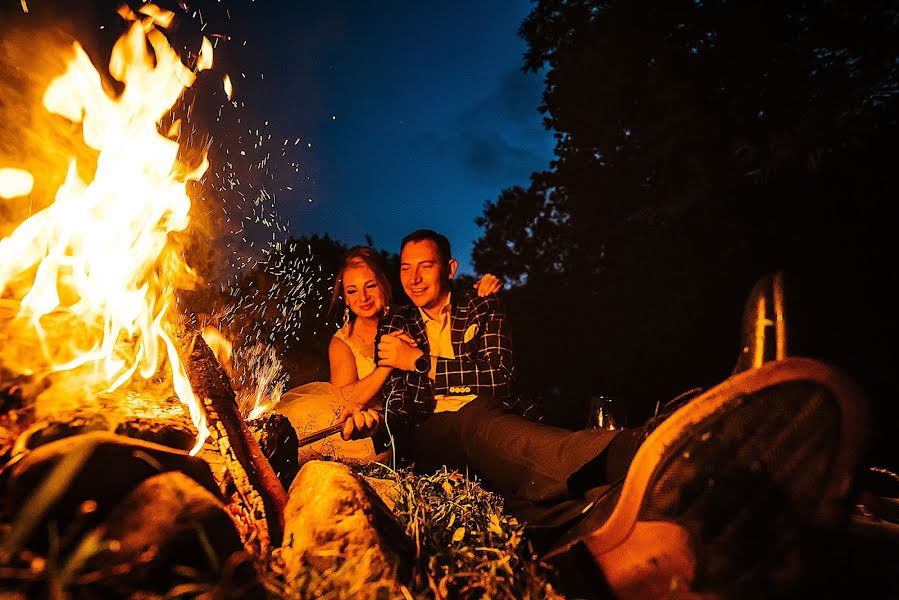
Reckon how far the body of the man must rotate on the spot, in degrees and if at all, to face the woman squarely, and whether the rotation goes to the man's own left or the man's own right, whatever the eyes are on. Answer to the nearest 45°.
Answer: approximately 135° to the man's own right

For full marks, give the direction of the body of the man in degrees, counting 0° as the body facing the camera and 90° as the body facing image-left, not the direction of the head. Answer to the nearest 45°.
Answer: approximately 0°

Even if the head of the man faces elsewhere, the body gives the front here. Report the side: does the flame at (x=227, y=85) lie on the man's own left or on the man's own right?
on the man's own right

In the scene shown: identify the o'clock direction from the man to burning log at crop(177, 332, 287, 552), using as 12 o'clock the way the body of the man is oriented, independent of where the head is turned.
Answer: The burning log is roughly at 3 o'clock from the man.

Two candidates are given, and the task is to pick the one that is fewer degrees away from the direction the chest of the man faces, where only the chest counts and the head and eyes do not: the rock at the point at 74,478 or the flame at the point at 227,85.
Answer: the rock

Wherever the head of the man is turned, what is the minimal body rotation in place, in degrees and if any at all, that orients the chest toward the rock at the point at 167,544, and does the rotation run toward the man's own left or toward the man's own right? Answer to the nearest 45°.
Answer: approximately 90° to the man's own right

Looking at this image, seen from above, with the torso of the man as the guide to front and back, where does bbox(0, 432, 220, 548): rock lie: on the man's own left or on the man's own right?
on the man's own right

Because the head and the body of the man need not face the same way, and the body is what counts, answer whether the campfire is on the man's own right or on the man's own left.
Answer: on the man's own right
